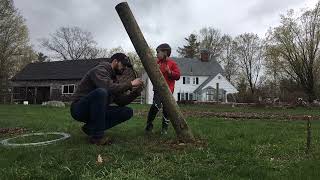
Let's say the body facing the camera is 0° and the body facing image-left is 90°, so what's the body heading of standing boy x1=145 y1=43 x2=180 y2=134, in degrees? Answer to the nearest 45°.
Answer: approximately 45°
